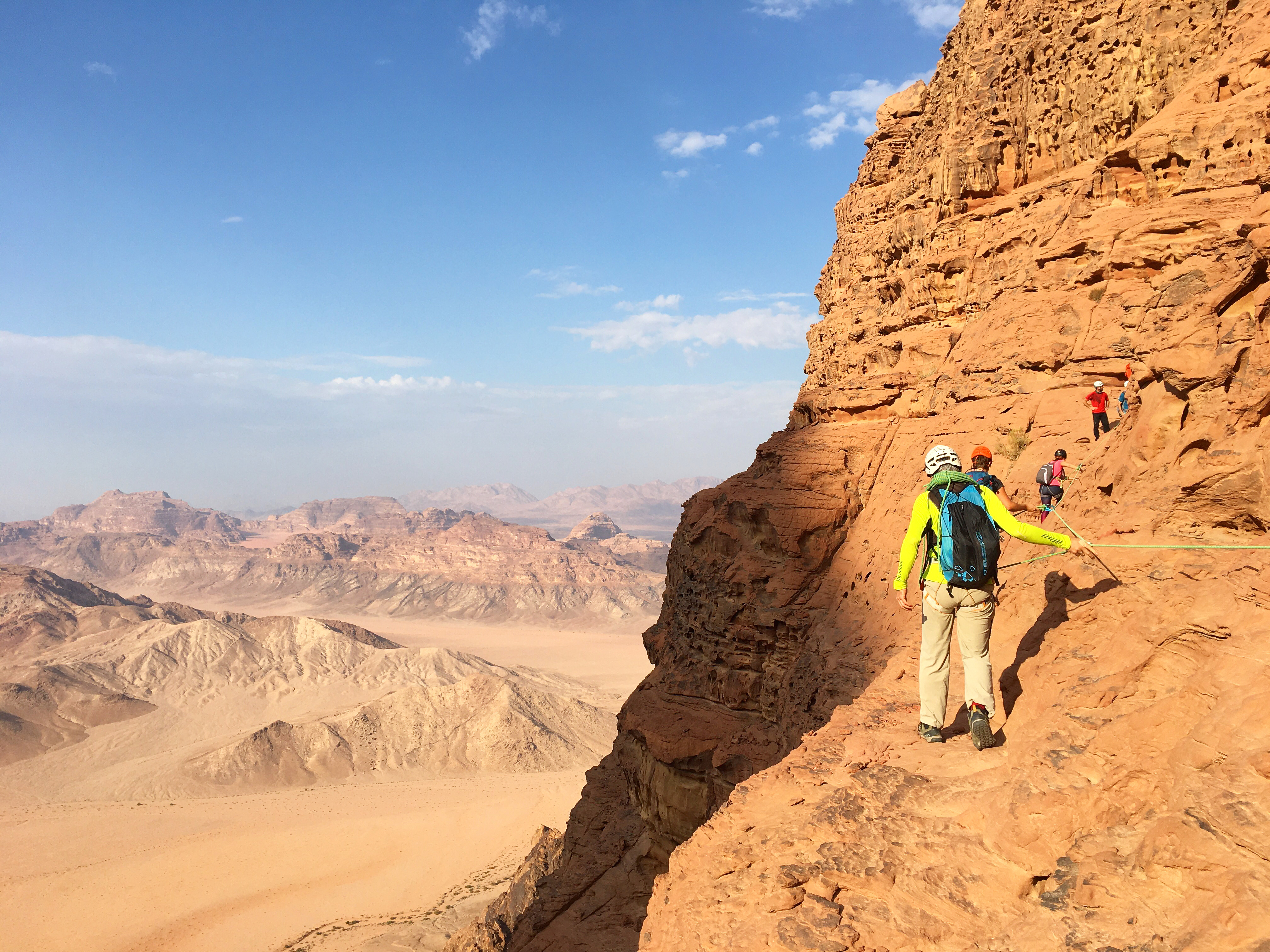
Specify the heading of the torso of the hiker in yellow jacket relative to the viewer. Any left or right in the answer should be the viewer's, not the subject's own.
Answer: facing away from the viewer

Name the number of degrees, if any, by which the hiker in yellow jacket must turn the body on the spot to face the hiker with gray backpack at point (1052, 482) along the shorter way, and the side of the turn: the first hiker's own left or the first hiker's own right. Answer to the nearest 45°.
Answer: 0° — they already face them

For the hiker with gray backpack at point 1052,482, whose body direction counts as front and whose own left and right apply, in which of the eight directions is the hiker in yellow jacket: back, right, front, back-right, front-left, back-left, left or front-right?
back-right

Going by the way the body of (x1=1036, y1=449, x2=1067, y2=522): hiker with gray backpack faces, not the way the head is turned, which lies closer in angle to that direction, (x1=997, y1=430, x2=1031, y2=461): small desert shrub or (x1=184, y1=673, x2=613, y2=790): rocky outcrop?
the small desert shrub

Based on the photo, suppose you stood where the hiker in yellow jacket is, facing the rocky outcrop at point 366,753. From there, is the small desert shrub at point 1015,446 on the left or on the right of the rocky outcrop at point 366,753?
right

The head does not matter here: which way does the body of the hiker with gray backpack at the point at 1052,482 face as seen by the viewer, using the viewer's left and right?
facing away from the viewer and to the right of the viewer
